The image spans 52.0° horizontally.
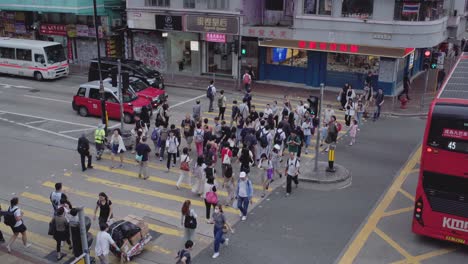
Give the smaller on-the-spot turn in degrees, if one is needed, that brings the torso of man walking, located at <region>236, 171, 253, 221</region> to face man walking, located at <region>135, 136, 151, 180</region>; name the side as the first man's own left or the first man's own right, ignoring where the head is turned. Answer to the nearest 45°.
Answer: approximately 135° to the first man's own right

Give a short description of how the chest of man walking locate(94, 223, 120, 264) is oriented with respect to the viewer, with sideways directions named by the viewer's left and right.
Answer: facing away from the viewer and to the right of the viewer

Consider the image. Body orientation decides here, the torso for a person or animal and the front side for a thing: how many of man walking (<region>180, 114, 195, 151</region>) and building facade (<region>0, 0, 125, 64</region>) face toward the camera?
2

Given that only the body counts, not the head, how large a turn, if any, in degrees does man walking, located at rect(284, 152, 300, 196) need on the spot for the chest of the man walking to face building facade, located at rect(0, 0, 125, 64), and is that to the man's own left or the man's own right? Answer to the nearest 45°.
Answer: approximately 90° to the man's own right

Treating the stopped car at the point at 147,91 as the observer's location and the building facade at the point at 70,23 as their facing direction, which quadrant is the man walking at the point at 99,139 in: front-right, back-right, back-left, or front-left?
back-left

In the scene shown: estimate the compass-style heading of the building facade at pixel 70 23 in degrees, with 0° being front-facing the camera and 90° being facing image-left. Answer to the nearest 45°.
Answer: approximately 0°

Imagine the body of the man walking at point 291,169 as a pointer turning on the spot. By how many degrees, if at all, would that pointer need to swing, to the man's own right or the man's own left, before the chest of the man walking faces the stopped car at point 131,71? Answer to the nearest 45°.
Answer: approximately 90° to the man's own right

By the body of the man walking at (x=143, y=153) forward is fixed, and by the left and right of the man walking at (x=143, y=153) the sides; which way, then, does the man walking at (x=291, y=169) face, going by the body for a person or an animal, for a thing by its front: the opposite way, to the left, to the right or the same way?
the opposite way
